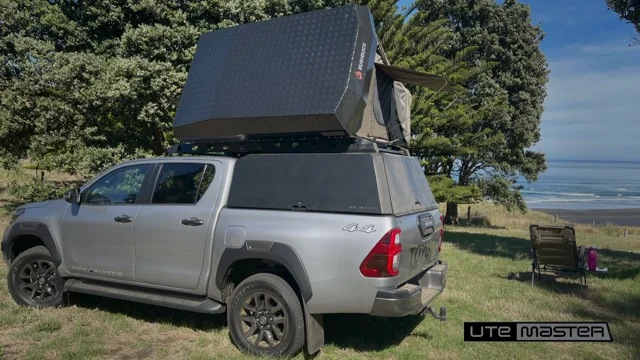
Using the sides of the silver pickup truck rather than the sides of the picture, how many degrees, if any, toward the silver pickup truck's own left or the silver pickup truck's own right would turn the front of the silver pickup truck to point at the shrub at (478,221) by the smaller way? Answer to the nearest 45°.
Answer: approximately 90° to the silver pickup truck's own right

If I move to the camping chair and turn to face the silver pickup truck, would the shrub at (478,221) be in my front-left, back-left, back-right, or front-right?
back-right

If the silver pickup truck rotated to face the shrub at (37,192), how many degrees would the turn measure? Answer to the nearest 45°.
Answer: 0° — it already faces it

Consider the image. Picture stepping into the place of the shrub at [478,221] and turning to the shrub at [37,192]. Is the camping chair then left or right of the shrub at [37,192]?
left

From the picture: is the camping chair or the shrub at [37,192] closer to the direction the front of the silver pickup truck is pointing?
the shrub

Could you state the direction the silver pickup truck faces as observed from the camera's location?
facing away from the viewer and to the left of the viewer

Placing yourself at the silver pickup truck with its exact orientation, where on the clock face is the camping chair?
The camping chair is roughly at 4 o'clock from the silver pickup truck.
